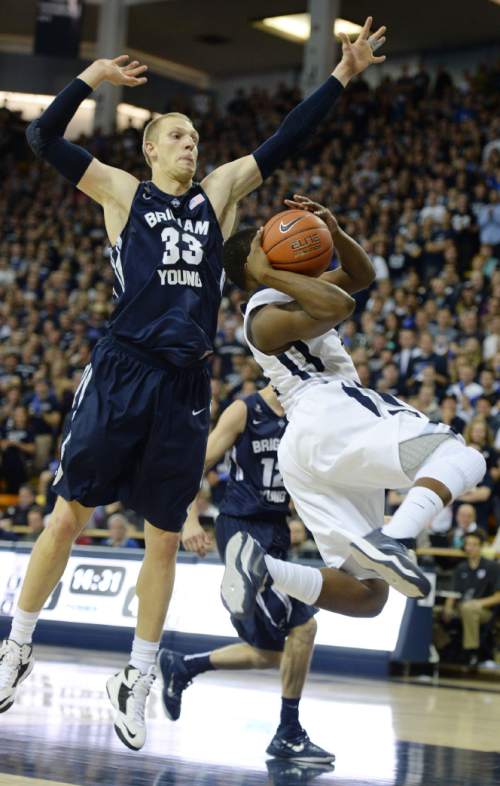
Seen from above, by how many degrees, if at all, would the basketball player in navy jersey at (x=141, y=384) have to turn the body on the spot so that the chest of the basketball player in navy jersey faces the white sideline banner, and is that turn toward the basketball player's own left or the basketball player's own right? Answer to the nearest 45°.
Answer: approximately 135° to the basketball player's own left

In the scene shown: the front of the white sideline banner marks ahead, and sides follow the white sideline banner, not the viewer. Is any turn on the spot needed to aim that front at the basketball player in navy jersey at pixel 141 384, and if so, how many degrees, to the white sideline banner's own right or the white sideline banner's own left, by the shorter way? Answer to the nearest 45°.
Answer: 0° — it already faces them

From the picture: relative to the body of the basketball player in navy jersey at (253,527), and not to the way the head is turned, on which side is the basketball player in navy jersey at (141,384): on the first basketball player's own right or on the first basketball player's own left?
on the first basketball player's own right

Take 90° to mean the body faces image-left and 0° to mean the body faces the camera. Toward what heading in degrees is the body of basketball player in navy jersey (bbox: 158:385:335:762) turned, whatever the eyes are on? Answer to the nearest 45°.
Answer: approximately 315°

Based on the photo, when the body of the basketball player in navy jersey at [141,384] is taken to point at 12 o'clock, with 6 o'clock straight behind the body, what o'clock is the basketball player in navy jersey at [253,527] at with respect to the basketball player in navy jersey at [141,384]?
the basketball player in navy jersey at [253,527] is roughly at 8 o'clock from the basketball player in navy jersey at [141,384].

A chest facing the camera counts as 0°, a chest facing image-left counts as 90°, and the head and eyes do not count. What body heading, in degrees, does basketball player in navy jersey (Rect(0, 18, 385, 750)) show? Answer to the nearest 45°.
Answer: approximately 315°
